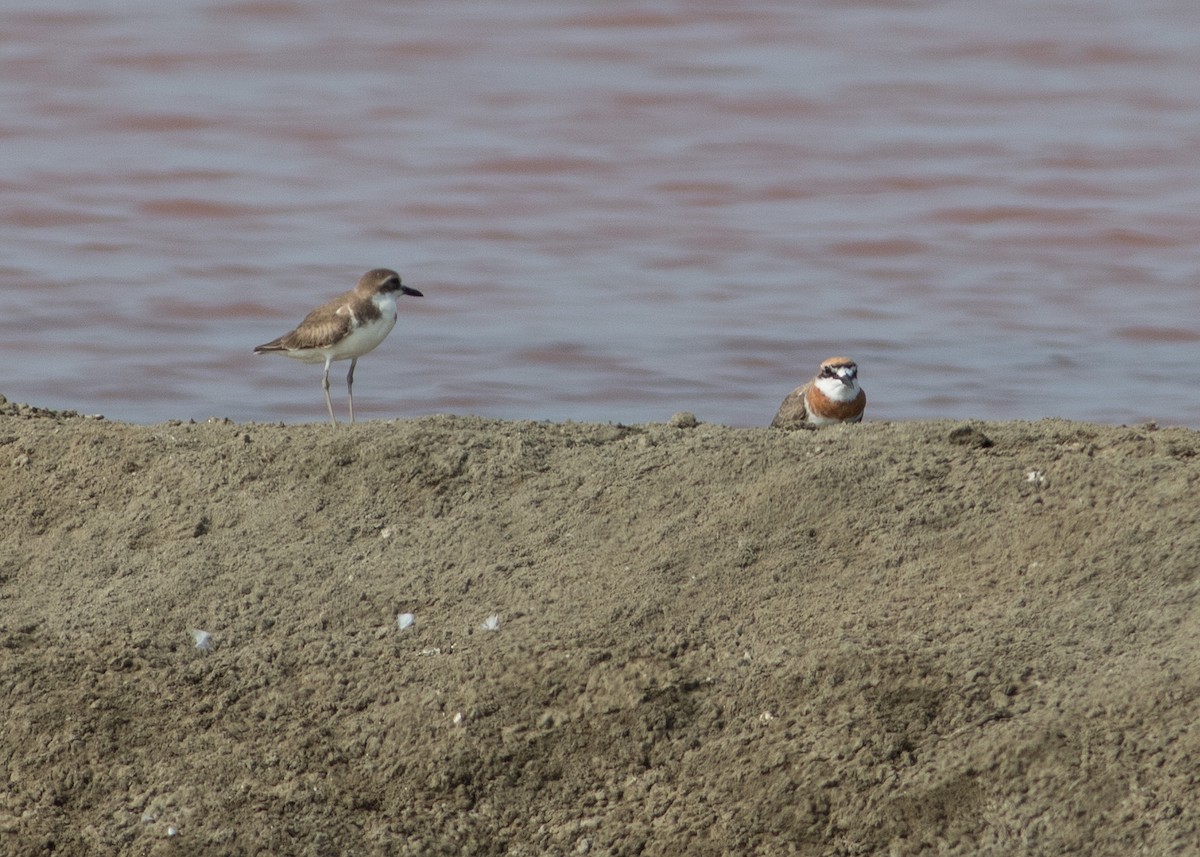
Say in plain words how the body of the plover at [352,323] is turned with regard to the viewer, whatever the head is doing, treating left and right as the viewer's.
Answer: facing to the right of the viewer

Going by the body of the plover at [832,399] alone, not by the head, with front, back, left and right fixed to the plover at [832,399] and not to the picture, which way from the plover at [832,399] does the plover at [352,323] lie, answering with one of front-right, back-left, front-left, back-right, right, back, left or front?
back-right

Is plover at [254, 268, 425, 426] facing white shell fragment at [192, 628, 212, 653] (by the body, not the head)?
no

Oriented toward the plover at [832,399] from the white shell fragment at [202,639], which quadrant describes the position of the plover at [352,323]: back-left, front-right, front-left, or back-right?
front-left

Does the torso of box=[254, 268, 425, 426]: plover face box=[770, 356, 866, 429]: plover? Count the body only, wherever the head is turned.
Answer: yes

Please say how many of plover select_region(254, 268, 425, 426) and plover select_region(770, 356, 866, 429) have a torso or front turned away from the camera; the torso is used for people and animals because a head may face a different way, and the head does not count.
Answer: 0

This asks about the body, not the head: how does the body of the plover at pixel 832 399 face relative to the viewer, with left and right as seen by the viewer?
facing the viewer and to the right of the viewer

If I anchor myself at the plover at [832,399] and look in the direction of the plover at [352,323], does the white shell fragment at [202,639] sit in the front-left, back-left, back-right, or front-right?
front-left

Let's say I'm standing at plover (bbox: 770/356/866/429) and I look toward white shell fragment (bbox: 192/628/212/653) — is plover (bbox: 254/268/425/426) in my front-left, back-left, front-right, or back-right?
front-right

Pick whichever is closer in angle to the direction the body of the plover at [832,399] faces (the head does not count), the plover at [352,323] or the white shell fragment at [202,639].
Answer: the white shell fragment

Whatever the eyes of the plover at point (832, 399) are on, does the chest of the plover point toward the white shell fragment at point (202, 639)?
no

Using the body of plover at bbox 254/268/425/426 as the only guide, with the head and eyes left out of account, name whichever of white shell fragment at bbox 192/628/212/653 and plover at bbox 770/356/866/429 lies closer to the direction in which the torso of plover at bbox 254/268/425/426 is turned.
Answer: the plover
